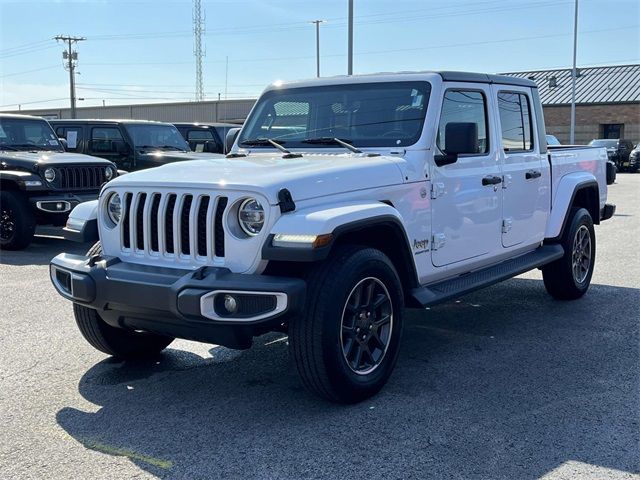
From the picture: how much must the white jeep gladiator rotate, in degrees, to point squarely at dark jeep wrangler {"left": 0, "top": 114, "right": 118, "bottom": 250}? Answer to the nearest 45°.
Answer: approximately 90° to its right

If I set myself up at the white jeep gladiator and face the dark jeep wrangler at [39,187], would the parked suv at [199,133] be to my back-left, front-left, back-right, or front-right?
front-right

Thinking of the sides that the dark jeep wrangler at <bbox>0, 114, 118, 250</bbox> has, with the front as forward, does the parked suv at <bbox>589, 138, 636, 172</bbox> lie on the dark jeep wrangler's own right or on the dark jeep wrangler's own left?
on the dark jeep wrangler's own left

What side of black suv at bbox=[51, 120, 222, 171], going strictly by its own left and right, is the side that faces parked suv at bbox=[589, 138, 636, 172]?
left

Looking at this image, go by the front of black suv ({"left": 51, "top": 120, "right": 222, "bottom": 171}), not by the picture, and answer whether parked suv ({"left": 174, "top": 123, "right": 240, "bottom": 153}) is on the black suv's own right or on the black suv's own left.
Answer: on the black suv's own left

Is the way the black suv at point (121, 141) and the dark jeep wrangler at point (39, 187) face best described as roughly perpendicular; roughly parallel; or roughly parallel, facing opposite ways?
roughly parallel

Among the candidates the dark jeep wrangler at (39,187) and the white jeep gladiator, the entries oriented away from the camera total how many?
0

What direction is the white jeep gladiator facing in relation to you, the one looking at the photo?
facing the viewer and to the left of the viewer

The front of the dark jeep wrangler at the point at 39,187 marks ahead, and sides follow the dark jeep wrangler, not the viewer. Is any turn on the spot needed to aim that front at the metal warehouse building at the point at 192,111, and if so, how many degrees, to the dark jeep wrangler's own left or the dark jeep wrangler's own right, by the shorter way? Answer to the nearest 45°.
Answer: approximately 135° to the dark jeep wrangler's own left

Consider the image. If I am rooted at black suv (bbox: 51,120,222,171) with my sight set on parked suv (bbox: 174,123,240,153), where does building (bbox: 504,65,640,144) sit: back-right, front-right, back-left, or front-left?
front-right

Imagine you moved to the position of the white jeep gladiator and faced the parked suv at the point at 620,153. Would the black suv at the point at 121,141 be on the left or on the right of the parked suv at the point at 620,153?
left

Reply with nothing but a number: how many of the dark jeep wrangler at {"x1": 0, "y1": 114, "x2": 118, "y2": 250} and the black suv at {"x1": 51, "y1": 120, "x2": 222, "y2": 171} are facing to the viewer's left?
0

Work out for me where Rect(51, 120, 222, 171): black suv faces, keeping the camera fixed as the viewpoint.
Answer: facing the viewer and to the right of the viewer

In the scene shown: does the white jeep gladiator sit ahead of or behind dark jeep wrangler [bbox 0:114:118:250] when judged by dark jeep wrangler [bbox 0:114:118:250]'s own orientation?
ahead

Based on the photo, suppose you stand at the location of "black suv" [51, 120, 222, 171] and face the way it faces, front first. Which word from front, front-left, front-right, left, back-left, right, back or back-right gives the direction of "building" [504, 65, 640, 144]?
left

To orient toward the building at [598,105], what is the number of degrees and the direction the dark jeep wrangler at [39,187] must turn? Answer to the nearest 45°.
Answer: approximately 90° to its left
